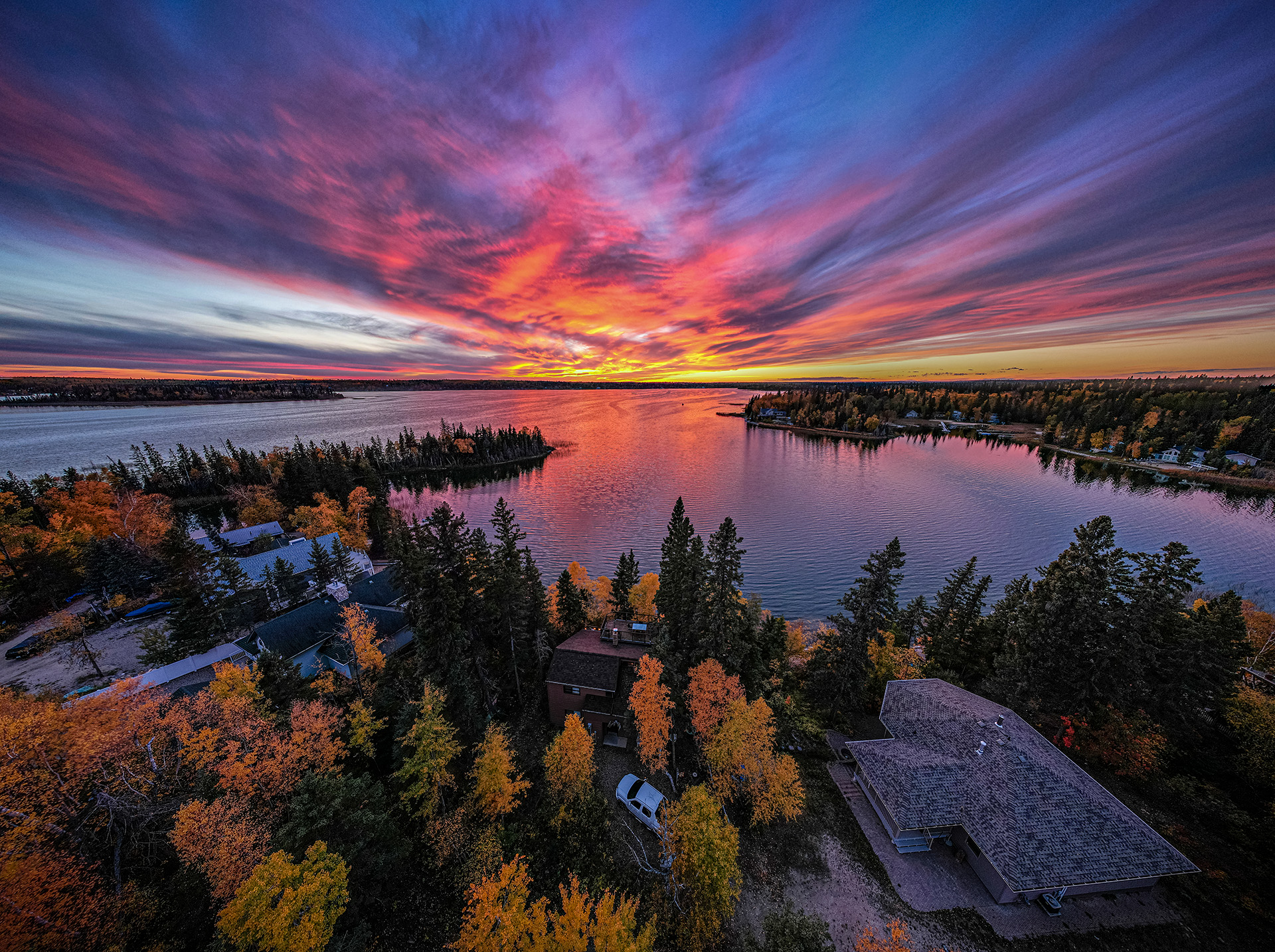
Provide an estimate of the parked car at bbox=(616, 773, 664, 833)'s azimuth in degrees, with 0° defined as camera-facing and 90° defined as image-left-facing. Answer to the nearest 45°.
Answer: approximately 135°

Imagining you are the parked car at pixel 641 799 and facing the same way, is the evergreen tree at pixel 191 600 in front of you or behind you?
in front

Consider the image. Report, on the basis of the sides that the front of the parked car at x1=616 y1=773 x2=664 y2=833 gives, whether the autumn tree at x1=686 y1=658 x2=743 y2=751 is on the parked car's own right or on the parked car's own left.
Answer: on the parked car's own right
